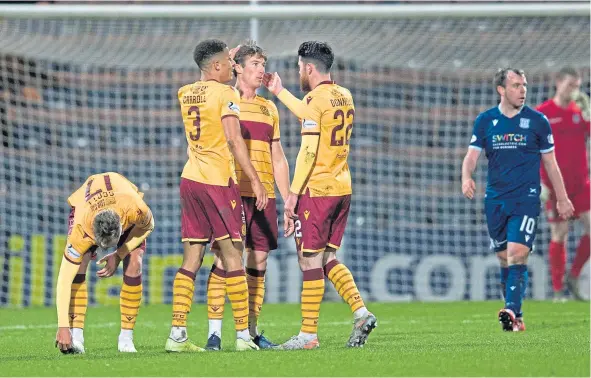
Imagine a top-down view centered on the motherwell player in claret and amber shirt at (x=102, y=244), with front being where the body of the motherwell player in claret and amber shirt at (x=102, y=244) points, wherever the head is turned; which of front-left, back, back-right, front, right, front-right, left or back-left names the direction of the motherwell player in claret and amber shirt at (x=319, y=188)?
left

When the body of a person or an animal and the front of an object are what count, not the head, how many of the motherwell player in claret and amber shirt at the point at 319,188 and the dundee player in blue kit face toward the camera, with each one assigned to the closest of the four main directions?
1

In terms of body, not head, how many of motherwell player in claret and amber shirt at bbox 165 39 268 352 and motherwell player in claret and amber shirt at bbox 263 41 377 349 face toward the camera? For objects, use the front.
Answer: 0

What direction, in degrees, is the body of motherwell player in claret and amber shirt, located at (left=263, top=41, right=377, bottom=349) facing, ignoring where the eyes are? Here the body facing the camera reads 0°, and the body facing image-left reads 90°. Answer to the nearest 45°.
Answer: approximately 135°

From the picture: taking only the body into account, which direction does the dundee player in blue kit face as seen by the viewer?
toward the camera

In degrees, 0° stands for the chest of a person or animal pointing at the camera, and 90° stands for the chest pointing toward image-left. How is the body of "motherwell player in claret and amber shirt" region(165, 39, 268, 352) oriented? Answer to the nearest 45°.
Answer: approximately 225°

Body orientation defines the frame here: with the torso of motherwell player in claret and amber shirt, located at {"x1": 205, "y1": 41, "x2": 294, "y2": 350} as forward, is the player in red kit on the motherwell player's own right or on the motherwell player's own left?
on the motherwell player's own left

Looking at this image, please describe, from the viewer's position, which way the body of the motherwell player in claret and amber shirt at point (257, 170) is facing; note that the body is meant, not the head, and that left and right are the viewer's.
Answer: facing the viewer and to the right of the viewer

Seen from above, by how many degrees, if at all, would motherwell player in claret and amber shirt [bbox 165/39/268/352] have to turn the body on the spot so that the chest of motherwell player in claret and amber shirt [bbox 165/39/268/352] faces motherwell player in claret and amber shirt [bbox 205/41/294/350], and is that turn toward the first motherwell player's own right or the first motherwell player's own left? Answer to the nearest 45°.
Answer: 0° — they already face them

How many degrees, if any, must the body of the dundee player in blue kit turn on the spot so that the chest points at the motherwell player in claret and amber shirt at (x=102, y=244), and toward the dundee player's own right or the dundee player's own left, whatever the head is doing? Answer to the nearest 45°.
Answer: approximately 45° to the dundee player's own right

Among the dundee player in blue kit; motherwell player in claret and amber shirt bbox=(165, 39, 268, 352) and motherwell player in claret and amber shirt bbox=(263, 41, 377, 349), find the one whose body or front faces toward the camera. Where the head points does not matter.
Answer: the dundee player in blue kit

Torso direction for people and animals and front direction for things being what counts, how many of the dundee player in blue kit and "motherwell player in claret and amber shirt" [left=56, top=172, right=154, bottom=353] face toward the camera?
2

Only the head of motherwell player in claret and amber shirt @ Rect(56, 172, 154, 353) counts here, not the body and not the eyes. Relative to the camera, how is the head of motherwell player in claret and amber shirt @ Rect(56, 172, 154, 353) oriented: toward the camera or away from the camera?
toward the camera

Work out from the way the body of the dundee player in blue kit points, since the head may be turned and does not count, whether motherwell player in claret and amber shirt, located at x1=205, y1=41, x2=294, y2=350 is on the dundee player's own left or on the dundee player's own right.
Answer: on the dundee player's own right
